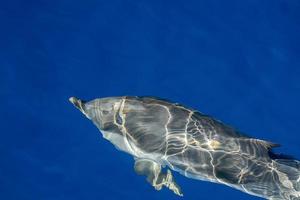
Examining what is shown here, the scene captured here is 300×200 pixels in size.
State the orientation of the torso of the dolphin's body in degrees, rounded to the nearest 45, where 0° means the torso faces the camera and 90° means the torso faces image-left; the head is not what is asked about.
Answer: approximately 90°
